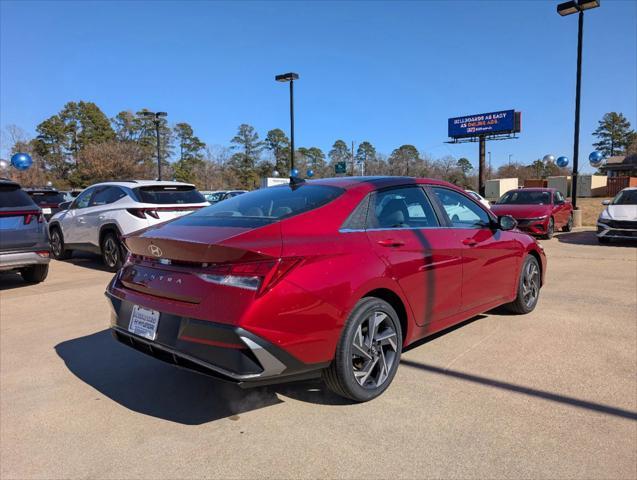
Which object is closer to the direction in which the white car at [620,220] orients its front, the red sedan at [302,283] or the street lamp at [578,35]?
the red sedan

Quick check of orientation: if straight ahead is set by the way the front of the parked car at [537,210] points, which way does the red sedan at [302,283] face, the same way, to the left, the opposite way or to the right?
the opposite way

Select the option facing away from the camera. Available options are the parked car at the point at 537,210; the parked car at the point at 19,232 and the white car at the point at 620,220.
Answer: the parked car at the point at 19,232

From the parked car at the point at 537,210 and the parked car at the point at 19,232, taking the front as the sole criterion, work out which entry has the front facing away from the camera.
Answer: the parked car at the point at 19,232

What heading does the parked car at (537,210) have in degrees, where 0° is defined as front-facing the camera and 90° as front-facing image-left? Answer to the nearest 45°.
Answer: approximately 45°

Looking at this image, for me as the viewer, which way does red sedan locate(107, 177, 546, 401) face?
facing away from the viewer and to the right of the viewer

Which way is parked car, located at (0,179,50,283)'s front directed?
away from the camera

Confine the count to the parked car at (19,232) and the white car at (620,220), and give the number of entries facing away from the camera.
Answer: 1

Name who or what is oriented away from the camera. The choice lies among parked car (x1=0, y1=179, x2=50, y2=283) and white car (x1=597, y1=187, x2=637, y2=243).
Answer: the parked car

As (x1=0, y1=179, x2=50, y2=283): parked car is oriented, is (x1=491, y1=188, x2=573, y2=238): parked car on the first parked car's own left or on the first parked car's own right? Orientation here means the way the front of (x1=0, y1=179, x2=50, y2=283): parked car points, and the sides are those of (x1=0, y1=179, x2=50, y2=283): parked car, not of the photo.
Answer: on the first parked car's own right
